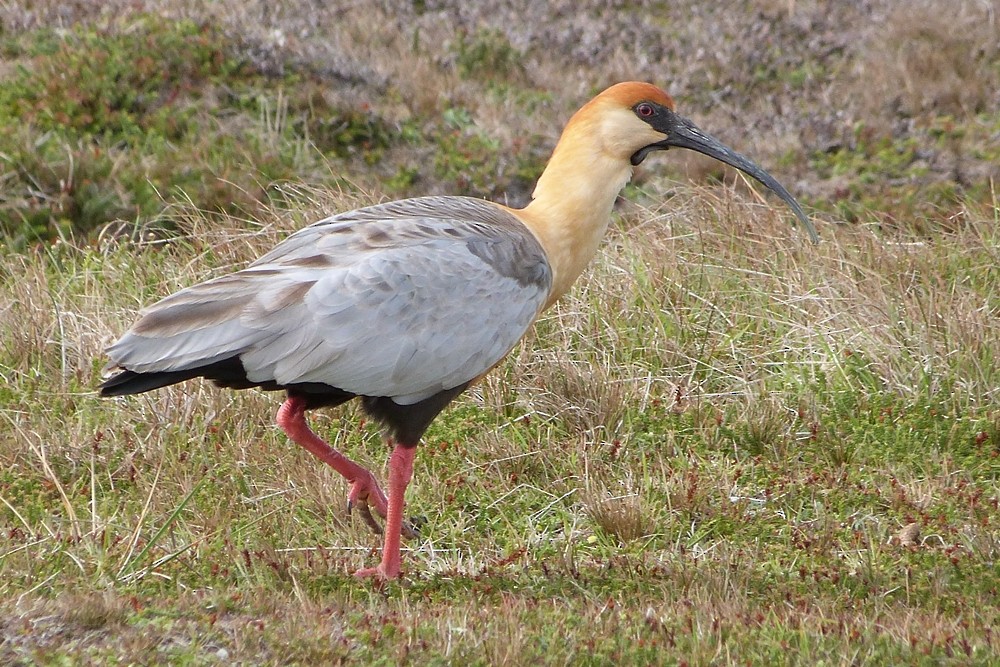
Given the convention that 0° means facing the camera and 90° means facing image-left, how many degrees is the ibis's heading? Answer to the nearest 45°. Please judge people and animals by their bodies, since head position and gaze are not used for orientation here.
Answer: approximately 270°
